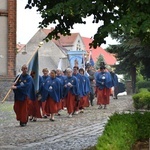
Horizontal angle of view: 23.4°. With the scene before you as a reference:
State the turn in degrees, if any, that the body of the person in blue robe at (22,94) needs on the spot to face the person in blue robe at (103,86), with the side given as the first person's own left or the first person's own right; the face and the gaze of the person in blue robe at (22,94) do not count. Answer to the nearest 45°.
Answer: approximately 180°

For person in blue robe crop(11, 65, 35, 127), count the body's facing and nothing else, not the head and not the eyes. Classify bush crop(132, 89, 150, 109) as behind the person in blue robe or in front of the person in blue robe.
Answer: behind

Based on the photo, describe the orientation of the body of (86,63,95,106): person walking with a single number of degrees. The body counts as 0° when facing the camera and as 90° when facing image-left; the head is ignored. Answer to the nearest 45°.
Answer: approximately 45°

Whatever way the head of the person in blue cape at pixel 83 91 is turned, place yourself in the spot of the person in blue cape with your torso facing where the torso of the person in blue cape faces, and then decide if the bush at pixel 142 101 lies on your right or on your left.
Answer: on your left

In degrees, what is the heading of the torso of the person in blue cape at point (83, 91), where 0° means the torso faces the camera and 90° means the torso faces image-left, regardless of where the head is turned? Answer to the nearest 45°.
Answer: approximately 45°

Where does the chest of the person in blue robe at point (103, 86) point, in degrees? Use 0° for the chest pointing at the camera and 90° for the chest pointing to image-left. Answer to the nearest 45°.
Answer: approximately 0°

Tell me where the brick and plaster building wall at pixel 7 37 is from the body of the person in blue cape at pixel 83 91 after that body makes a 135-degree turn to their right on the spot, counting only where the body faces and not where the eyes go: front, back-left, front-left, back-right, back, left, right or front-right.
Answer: front-left

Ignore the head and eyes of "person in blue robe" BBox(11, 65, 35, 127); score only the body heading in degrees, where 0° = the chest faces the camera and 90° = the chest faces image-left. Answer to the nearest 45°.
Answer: approximately 45°

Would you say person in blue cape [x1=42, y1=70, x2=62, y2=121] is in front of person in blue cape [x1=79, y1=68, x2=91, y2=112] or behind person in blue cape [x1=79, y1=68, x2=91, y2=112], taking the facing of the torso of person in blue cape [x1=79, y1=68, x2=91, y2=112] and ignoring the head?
in front

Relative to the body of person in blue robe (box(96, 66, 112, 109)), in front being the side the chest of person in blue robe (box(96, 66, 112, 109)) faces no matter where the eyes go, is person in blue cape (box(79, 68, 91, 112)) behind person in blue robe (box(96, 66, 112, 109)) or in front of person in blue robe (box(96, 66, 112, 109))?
in front
